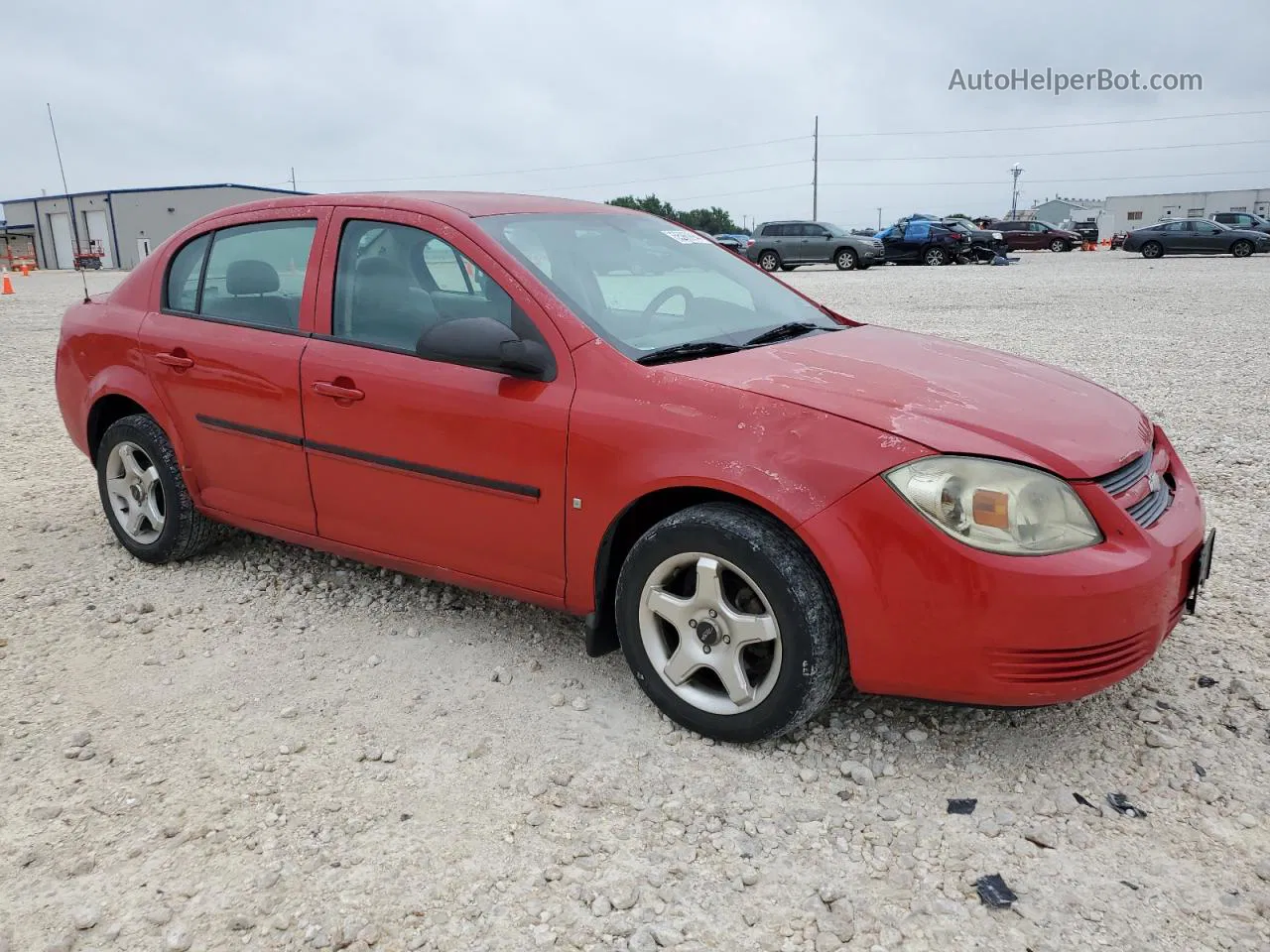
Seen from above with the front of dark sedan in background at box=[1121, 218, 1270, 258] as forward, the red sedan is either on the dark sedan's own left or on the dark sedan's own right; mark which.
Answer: on the dark sedan's own right

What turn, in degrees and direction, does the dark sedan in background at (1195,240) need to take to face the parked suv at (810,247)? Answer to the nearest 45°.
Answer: approximately 135° to its right

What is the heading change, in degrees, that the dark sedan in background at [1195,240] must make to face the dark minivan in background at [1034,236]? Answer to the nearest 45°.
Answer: approximately 135° to its left

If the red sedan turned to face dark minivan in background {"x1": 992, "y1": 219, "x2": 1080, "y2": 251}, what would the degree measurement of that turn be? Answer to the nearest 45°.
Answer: approximately 90° to its left

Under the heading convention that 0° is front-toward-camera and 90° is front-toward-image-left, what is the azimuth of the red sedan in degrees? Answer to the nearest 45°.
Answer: approximately 315°

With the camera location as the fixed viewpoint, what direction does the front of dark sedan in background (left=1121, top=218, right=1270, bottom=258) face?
facing to the right of the viewer
